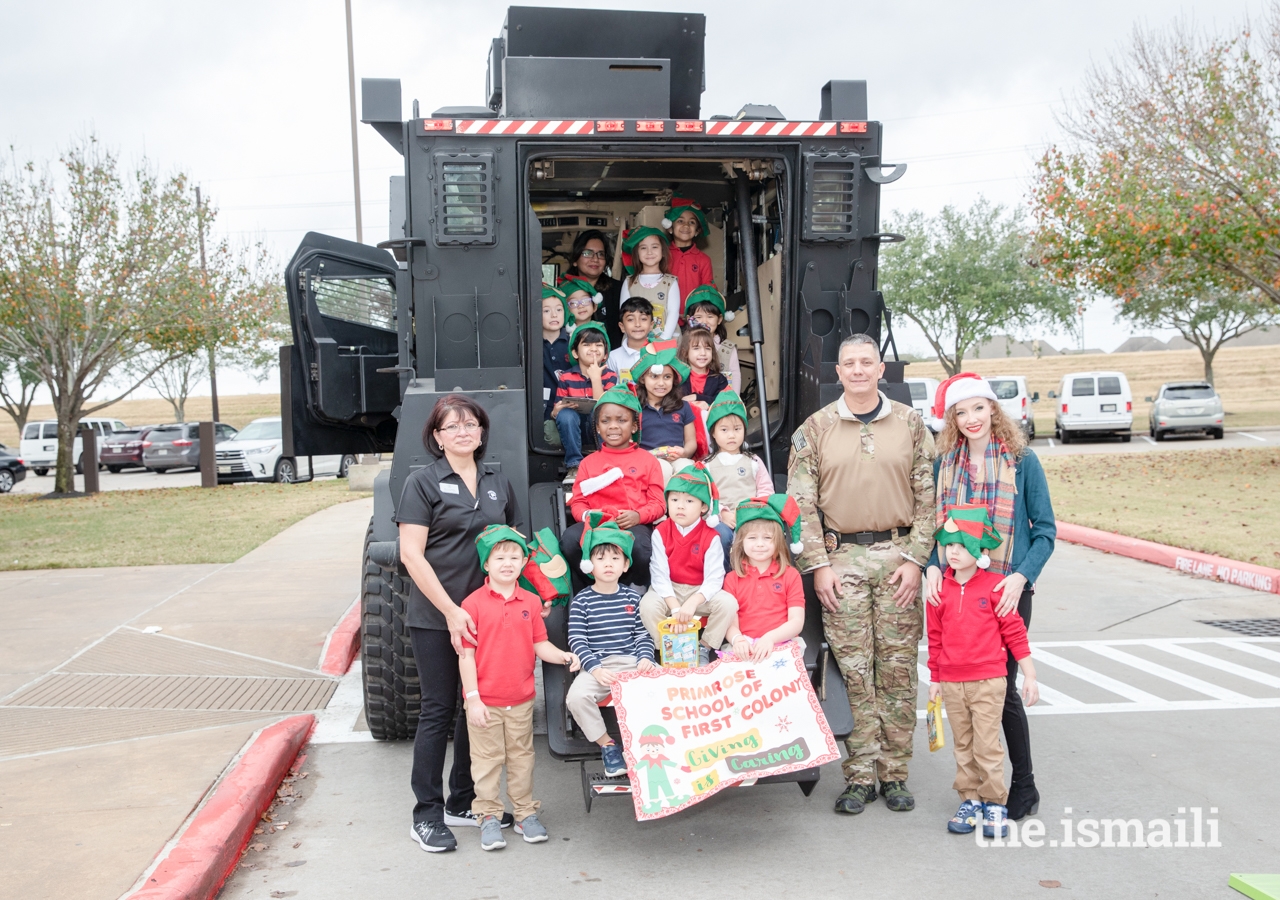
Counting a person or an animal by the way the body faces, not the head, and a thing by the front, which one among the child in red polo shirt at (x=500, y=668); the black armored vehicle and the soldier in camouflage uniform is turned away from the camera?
the black armored vehicle

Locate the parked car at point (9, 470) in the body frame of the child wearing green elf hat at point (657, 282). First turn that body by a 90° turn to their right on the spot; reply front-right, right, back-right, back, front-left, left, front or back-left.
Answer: front-right

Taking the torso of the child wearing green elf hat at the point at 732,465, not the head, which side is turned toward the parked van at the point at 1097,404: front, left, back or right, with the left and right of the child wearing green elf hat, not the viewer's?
back

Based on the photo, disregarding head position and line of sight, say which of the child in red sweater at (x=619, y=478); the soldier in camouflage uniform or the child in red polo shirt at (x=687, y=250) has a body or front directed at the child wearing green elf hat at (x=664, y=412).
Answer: the child in red polo shirt at (x=687, y=250)

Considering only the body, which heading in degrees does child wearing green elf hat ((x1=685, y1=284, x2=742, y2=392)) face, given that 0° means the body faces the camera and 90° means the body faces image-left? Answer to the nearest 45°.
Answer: approximately 0°

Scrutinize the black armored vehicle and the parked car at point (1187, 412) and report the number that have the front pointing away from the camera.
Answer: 2

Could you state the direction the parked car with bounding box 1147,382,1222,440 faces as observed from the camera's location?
facing away from the viewer

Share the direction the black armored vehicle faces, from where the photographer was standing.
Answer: facing away from the viewer

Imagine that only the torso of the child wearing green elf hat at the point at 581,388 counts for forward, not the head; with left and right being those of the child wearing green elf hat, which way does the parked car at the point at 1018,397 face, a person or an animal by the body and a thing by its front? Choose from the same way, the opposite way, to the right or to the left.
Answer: the opposite way
